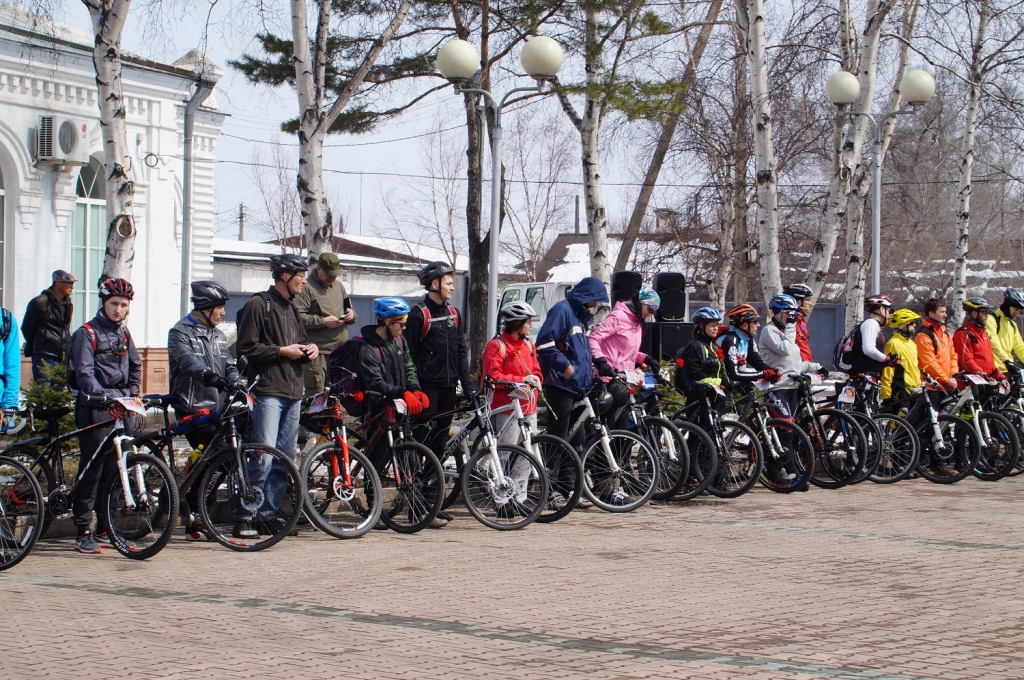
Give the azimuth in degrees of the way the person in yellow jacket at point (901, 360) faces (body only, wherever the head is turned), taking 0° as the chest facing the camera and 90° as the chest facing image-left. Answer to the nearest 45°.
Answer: approximately 315°

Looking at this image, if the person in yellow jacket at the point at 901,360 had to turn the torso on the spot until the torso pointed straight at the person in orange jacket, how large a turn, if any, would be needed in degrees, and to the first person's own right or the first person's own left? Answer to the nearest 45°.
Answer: approximately 90° to the first person's own left

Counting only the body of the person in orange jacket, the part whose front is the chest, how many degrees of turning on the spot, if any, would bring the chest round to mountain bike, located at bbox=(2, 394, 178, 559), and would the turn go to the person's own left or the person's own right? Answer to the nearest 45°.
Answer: approximately 90° to the person's own right

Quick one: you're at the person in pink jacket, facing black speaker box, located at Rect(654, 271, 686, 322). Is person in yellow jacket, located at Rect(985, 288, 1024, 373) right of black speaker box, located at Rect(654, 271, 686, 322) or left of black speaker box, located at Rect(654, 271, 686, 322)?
right

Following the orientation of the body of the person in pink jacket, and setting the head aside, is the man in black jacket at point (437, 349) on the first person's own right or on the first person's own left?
on the first person's own right

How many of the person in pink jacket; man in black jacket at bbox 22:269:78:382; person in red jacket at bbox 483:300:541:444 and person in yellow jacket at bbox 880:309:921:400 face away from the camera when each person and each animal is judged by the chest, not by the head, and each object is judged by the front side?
0

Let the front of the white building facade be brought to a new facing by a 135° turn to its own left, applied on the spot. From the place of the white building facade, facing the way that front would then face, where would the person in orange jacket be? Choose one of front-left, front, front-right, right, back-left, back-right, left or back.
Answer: back-right

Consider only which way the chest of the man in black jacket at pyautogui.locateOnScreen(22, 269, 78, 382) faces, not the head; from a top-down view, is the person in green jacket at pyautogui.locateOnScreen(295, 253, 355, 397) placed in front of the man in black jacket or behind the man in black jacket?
in front

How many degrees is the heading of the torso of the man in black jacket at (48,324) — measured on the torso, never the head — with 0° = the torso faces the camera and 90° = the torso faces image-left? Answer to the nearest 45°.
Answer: approximately 315°

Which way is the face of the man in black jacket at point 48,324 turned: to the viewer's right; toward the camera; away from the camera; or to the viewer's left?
to the viewer's right

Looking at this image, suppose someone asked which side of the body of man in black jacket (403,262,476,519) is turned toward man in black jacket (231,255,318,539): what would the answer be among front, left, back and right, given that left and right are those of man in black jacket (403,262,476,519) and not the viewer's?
right

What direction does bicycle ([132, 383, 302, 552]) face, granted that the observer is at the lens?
facing the viewer and to the right of the viewer

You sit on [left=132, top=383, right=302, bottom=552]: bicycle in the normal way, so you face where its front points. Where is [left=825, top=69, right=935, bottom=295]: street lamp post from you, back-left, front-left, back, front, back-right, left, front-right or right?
left
